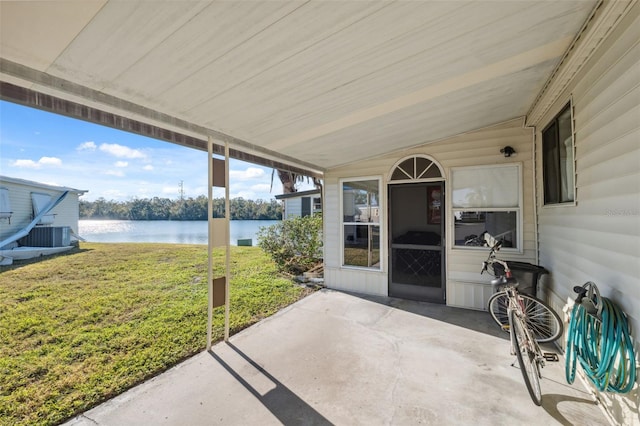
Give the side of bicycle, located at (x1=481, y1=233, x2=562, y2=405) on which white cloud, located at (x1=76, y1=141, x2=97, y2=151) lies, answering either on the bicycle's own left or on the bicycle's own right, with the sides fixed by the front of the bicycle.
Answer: on the bicycle's own left

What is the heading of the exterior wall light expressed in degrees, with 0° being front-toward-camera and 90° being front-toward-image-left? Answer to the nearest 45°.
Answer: approximately 0°

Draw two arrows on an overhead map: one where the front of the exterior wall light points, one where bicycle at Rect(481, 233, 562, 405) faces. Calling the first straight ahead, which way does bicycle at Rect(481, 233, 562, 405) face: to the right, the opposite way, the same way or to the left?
the opposite way

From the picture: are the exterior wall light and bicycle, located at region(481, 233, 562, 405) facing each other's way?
yes

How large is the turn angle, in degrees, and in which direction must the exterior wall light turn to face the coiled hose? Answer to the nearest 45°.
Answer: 0° — it already faces it

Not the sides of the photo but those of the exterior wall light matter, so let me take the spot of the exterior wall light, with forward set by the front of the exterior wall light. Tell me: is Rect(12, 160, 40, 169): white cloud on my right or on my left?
on my right

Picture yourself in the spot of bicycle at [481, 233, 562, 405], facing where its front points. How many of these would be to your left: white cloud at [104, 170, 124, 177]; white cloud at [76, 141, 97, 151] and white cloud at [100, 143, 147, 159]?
3

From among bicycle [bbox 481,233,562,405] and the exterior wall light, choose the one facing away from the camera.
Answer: the bicycle

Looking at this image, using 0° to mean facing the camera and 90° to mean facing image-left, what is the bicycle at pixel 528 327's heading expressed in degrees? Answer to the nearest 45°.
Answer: approximately 180°

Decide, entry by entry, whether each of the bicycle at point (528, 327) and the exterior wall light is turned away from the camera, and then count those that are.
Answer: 1

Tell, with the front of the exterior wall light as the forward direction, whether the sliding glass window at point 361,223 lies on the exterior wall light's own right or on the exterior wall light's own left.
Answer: on the exterior wall light's own right
